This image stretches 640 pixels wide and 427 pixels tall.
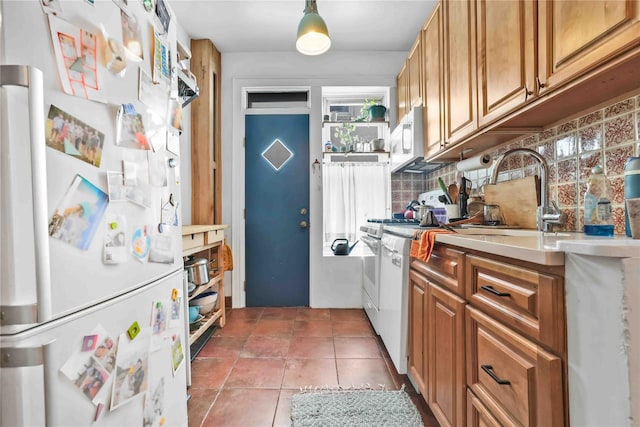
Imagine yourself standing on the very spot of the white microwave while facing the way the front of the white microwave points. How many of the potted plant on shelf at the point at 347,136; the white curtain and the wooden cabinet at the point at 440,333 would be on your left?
1

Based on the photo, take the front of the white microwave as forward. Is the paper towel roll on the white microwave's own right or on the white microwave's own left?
on the white microwave's own left

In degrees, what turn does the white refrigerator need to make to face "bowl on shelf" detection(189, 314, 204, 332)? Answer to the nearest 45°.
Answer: approximately 90° to its left

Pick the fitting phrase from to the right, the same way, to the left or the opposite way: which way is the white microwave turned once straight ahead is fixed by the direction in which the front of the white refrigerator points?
the opposite way

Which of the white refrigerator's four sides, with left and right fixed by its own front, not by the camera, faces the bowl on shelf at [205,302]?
left

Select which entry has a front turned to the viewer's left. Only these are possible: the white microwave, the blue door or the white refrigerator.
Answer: the white microwave

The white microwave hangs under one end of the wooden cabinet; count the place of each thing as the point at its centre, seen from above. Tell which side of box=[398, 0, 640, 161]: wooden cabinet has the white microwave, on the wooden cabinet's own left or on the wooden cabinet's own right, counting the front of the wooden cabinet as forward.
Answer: on the wooden cabinet's own right

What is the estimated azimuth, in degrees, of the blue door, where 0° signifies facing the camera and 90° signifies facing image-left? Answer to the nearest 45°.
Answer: approximately 0°

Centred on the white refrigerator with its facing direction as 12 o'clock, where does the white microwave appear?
The white microwave is roughly at 10 o'clock from the white refrigerator.

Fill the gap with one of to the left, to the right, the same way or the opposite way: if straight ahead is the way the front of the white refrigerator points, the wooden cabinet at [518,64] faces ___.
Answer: the opposite way
